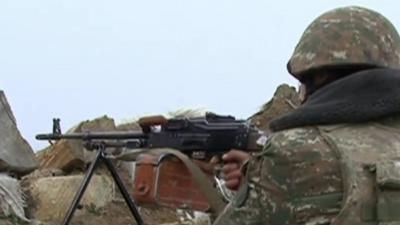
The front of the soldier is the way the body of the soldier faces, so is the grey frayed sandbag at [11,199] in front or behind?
in front

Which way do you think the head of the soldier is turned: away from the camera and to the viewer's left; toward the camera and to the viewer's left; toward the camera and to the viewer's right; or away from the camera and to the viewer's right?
away from the camera and to the viewer's left

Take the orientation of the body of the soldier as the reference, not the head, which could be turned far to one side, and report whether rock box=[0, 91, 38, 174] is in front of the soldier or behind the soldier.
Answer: in front

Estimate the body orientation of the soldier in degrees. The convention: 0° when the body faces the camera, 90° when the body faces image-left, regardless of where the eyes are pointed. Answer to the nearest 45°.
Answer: approximately 135°

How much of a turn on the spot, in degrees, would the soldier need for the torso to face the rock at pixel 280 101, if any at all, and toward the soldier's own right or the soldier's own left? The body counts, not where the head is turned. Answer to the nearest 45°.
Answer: approximately 45° to the soldier's own right
